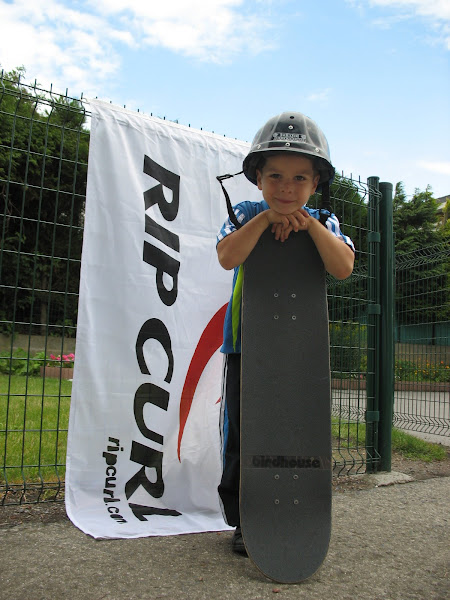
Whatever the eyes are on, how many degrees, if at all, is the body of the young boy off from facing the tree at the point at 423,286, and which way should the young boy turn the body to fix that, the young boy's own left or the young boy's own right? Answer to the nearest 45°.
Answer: approximately 180°

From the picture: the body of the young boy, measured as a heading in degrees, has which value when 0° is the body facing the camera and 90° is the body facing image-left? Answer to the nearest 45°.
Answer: approximately 0°

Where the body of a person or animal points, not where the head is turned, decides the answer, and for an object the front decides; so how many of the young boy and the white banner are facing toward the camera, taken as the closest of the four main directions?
2

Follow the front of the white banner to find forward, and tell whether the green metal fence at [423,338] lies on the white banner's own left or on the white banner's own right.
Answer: on the white banner's own left

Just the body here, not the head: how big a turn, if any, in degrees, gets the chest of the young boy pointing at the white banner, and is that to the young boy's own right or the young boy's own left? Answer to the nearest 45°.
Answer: approximately 135° to the young boy's own right

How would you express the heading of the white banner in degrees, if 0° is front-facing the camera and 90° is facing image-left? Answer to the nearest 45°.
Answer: approximately 0°

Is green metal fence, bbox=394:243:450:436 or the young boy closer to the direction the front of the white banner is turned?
the young boy

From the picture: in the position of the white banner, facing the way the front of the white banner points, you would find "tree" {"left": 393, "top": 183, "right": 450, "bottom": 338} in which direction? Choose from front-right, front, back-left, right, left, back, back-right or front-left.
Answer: back-left
